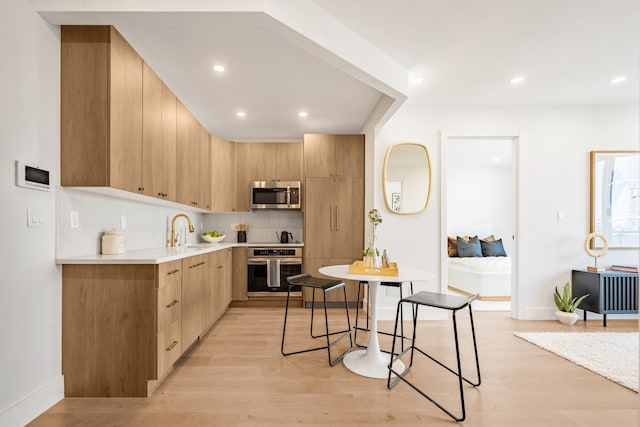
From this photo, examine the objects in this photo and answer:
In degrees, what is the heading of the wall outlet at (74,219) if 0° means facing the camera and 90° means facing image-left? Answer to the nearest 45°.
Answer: approximately 315°

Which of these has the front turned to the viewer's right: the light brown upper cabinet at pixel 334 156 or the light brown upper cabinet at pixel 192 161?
the light brown upper cabinet at pixel 192 161

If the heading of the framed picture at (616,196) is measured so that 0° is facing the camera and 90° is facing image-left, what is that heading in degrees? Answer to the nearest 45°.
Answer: approximately 0°

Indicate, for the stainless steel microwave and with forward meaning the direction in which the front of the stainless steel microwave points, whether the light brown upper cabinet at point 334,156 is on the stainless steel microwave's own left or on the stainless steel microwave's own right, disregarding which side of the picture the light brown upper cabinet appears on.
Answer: on the stainless steel microwave's own left

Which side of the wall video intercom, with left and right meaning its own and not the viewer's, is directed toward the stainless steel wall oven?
left

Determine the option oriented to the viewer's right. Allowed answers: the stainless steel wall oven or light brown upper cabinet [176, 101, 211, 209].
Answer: the light brown upper cabinet

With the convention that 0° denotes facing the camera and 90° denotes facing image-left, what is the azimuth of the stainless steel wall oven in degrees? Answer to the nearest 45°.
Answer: approximately 0°

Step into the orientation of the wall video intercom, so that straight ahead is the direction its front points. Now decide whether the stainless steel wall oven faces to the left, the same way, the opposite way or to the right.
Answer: to the right

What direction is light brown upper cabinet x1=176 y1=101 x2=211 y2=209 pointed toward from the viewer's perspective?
to the viewer's right
